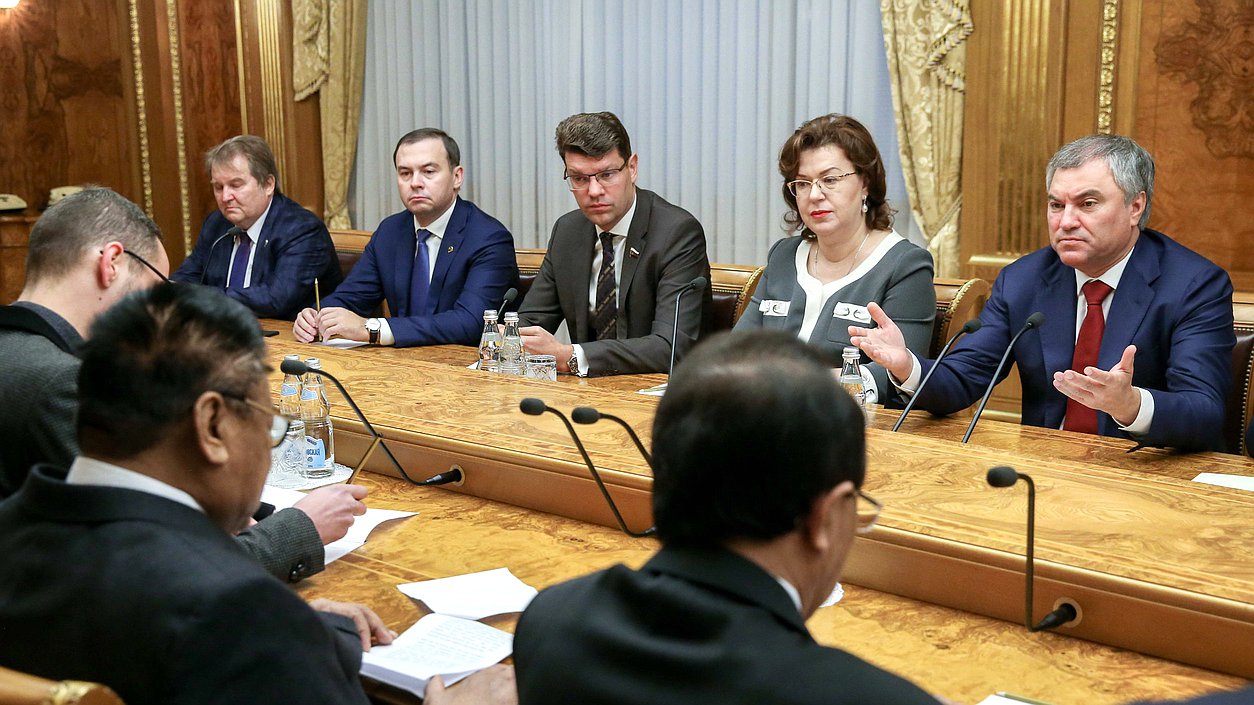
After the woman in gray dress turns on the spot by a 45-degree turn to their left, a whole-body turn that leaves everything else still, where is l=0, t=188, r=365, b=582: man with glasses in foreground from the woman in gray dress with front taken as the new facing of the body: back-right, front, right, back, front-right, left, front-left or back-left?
front-right

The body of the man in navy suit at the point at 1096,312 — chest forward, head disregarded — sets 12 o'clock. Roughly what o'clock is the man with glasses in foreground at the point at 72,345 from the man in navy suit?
The man with glasses in foreground is roughly at 12 o'clock from the man in navy suit.

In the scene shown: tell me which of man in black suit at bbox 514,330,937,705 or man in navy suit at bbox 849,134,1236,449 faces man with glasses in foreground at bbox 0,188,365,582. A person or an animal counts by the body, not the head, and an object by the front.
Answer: the man in navy suit

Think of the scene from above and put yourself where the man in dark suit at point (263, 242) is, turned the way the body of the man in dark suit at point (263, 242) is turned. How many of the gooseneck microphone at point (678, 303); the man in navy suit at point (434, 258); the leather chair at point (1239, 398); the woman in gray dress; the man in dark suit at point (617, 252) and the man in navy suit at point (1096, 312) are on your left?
6

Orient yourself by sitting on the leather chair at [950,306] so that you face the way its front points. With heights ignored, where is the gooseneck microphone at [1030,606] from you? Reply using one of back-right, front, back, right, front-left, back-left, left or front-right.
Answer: front-left

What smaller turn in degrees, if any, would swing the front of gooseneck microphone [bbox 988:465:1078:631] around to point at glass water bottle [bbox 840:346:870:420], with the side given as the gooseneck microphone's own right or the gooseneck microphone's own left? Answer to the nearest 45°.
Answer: approximately 90° to the gooseneck microphone's own right

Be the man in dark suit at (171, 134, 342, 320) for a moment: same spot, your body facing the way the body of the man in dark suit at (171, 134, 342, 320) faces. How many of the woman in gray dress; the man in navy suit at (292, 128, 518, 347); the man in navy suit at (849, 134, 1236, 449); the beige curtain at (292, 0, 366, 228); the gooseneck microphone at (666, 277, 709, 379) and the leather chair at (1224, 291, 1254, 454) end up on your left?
5

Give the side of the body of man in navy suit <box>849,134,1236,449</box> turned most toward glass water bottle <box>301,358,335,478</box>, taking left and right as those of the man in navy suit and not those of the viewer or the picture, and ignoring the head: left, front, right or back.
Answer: front

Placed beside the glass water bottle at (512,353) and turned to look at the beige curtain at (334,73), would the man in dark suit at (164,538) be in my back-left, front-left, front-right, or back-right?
back-left

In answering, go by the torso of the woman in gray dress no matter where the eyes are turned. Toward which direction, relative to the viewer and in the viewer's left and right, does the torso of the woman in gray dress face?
facing the viewer and to the left of the viewer

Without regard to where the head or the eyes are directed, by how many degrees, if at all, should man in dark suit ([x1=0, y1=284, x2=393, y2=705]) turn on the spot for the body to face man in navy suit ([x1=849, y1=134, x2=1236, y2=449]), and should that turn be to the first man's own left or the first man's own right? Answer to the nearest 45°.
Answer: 0° — they already face them

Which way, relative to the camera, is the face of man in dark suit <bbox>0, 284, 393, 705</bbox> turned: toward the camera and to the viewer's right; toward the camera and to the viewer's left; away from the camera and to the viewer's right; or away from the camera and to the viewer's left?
away from the camera and to the viewer's right

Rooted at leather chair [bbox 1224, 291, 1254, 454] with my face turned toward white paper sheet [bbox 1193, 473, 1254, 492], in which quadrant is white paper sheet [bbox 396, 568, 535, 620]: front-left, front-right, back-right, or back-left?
front-right
